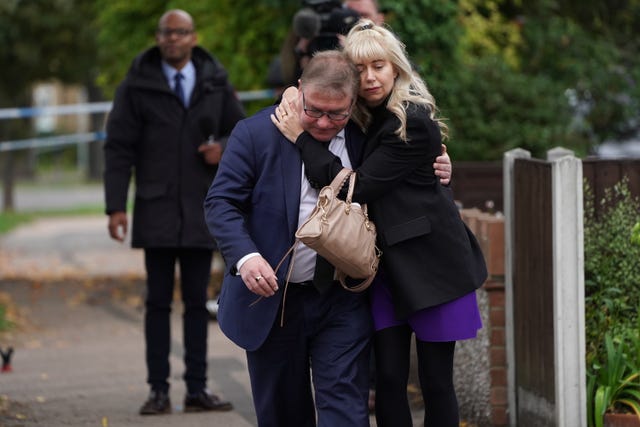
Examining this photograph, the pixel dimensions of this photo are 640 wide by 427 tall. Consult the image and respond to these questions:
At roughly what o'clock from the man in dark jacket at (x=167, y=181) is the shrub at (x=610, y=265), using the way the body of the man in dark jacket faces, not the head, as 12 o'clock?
The shrub is roughly at 10 o'clock from the man in dark jacket.

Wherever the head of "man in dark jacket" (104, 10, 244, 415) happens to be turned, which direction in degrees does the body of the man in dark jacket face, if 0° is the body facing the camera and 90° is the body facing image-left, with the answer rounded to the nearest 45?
approximately 0°

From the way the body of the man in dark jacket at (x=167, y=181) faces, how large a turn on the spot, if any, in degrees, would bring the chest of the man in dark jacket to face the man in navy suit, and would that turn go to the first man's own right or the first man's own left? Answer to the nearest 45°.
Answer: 0° — they already face them

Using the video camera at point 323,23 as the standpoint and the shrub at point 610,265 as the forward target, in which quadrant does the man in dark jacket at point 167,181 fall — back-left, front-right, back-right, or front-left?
back-right

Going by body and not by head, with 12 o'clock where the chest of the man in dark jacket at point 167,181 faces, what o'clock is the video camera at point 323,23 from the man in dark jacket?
The video camera is roughly at 9 o'clock from the man in dark jacket.

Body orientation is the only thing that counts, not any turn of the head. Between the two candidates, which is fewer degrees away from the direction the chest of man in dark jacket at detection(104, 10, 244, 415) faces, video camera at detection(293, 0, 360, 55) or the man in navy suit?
the man in navy suit

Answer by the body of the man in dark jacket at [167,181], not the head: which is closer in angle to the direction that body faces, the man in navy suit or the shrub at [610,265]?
the man in navy suit
